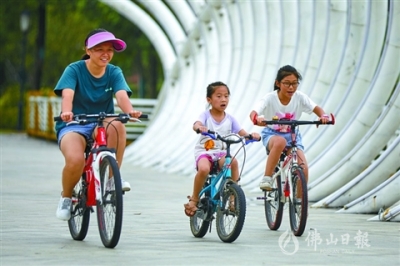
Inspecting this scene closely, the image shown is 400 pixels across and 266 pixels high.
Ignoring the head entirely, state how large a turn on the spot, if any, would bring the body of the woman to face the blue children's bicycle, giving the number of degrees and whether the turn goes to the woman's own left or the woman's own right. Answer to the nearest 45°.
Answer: approximately 45° to the woman's own left

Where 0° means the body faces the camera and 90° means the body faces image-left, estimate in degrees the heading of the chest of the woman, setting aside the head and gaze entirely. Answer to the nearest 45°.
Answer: approximately 315°

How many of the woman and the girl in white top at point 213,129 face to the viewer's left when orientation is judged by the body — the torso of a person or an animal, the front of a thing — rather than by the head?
0

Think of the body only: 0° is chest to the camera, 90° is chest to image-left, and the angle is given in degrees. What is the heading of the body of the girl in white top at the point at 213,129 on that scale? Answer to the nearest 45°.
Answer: approximately 315°

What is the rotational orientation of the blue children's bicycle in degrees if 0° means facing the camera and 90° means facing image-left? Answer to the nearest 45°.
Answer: approximately 315°

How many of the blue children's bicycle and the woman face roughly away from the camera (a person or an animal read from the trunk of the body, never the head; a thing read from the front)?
0

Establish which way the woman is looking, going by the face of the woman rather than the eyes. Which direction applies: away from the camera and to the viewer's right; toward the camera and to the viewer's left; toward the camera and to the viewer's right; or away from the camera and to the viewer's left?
toward the camera and to the viewer's right

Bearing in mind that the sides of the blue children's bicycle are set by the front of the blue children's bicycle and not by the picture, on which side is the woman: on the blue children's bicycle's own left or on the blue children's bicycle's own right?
on the blue children's bicycle's own right
